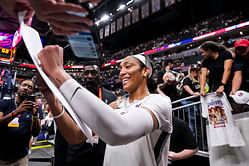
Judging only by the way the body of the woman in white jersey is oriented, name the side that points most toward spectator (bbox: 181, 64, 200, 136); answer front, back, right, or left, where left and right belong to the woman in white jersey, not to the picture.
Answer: back

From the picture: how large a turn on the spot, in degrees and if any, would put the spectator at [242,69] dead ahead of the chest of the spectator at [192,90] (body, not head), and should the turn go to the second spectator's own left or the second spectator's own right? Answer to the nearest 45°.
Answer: approximately 45° to the second spectator's own left

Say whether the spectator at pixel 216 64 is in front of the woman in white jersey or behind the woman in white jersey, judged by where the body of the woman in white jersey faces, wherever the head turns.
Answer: behind

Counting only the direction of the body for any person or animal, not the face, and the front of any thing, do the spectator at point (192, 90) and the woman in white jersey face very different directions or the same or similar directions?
same or similar directions

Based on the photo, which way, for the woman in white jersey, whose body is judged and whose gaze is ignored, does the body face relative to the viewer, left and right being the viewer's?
facing the viewer and to the left of the viewer

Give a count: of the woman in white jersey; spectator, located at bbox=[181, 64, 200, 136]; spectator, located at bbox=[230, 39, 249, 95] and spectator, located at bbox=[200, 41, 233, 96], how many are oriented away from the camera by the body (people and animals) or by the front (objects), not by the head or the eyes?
0

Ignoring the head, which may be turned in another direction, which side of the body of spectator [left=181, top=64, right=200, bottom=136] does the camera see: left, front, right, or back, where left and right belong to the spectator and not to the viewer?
front

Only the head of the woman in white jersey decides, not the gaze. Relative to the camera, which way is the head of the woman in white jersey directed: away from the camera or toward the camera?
toward the camera

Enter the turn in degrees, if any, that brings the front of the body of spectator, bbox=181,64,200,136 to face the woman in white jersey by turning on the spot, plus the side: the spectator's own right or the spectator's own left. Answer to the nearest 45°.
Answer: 0° — they already face them

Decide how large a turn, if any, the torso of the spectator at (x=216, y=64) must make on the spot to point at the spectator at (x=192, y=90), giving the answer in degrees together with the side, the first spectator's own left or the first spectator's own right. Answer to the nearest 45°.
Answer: approximately 90° to the first spectator's own right

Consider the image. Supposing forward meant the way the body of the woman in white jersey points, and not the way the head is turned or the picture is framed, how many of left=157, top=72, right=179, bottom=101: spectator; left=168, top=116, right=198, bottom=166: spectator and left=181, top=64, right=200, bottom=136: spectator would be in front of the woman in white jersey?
0

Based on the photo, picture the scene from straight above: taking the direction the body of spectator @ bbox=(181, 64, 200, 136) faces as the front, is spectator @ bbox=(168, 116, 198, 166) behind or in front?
in front
